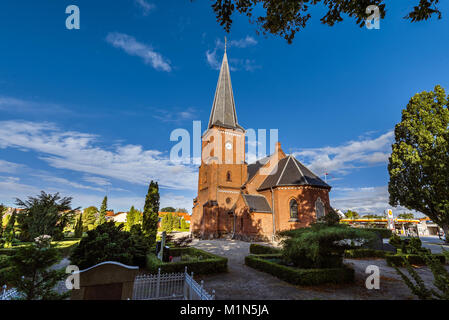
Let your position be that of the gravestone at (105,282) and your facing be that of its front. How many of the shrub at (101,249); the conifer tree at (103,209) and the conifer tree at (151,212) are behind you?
3

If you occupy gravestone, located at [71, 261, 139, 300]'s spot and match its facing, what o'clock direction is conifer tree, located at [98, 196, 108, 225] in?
The conifer tree is roughly at 6 o'clock from the gravestone.

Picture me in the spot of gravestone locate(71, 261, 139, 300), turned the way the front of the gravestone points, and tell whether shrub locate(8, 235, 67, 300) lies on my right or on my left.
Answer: on my right

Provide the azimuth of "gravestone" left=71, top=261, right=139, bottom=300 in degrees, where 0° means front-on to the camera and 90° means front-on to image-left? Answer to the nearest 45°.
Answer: approximately 0°

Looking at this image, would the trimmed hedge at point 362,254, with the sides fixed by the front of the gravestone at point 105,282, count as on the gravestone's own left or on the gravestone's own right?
on the gravestone's own left

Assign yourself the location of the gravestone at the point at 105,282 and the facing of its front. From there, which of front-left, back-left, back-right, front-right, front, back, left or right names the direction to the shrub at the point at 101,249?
back

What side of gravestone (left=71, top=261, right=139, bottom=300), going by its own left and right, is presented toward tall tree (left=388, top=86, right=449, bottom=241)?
left

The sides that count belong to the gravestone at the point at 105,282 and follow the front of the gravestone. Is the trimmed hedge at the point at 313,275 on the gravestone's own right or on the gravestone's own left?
on the gravestone's own left

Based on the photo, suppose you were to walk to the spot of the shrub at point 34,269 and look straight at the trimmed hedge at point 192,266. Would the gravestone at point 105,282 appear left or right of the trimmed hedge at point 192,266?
right
